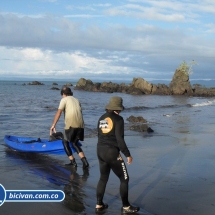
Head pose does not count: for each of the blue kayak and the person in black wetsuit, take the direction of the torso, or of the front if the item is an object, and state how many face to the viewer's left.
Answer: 1

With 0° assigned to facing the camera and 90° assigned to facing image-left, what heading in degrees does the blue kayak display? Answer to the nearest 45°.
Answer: approximately 90°

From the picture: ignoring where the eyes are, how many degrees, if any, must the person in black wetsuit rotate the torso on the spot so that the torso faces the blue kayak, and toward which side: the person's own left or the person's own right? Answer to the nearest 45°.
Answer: approximately 90° to the person's own left

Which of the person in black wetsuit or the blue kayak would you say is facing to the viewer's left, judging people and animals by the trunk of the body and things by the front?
the blue kayak

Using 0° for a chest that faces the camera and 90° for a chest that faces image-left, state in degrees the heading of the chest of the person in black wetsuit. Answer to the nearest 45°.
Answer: approximately 225°

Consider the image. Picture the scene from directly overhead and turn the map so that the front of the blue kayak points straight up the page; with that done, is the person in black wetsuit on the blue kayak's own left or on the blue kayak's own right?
on the blue kayak's own left
